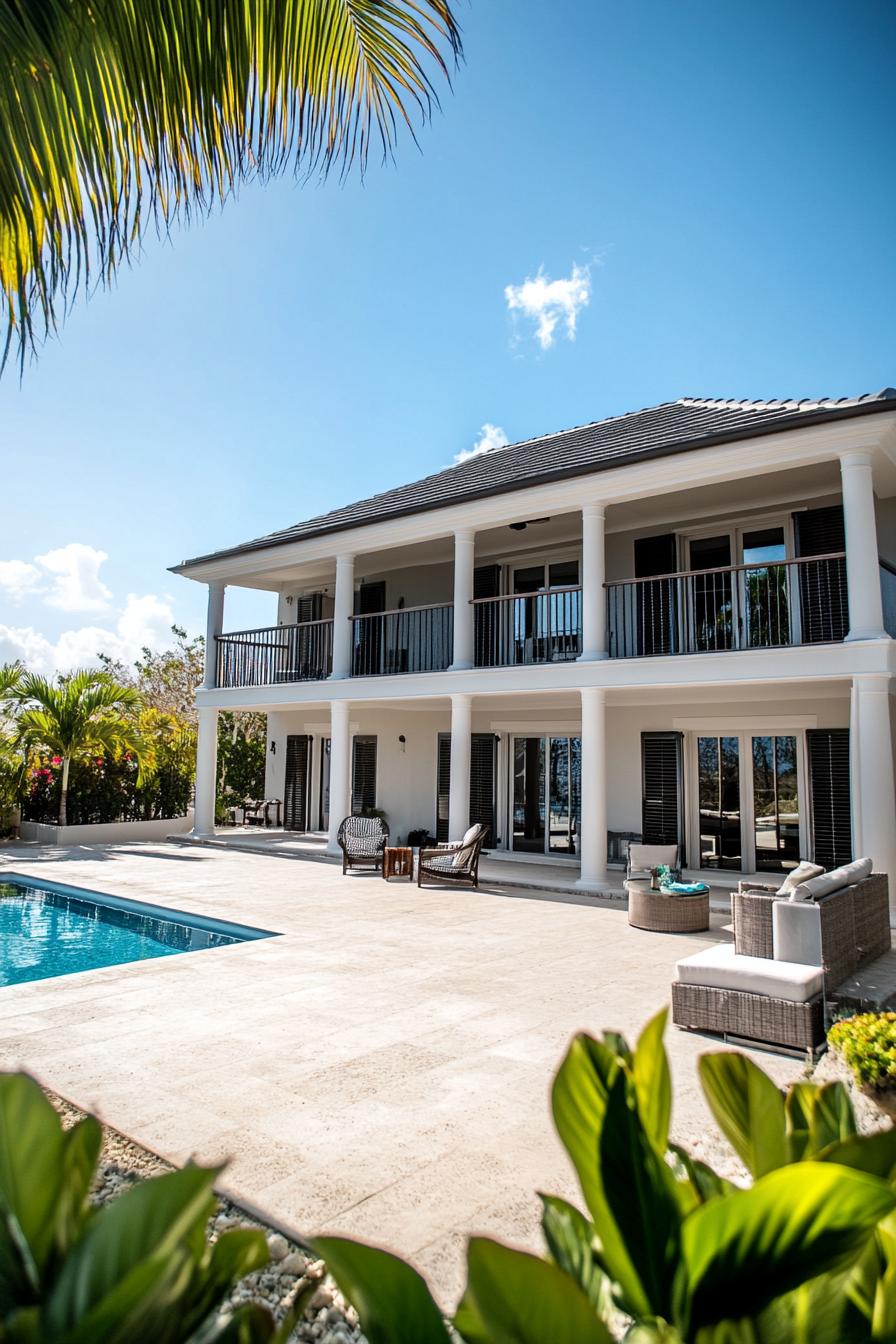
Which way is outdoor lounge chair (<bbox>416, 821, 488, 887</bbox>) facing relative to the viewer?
to the viewer's left

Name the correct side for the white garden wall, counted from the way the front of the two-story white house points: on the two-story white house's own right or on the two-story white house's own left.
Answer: on the two-story white house's own right

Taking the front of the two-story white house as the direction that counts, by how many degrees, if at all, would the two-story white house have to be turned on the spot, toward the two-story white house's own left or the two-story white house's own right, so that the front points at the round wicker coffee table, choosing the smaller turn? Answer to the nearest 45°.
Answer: approximately 45° to the two-story white house's own left

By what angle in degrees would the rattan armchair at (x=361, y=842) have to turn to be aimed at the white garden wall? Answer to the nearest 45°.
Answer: approximately 135° to its right

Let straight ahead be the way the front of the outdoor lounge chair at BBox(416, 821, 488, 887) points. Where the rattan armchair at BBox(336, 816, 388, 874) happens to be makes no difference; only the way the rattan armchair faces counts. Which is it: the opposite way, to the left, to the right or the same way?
to the left

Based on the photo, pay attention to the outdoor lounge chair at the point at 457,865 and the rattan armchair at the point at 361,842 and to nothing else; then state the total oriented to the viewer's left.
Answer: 1

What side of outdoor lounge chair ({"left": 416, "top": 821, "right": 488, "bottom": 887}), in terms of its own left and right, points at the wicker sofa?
left

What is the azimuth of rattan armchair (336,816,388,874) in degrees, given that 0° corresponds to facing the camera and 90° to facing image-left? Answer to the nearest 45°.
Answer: approximately 0°

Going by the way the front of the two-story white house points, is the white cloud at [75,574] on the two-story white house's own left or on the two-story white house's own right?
on the two-story white house's own right

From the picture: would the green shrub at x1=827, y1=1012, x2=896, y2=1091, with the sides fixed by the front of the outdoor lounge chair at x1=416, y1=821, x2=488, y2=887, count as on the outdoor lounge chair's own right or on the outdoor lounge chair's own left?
on the outdoor lounge chair's own left
